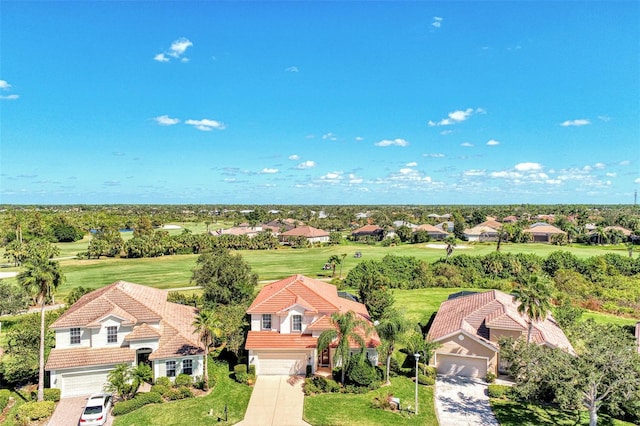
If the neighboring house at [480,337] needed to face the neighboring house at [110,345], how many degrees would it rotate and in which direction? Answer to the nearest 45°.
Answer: approximately 45° to its right

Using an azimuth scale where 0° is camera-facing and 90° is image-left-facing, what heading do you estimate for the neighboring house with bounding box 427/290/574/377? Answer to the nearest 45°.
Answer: approximately 0°

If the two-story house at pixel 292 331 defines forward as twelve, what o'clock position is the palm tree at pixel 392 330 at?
The palm tree is roughly at 10 o'clock from the two-story house.

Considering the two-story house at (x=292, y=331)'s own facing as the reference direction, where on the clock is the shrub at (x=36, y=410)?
The shrub is roughly at 2 o'clock from the two-story house.

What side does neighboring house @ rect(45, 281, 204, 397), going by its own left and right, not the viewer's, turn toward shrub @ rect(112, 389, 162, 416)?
front

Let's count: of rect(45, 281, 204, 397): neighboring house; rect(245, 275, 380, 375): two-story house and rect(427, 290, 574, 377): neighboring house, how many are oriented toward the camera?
3

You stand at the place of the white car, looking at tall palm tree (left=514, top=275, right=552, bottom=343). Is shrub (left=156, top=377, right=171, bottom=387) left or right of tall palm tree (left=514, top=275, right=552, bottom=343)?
left
